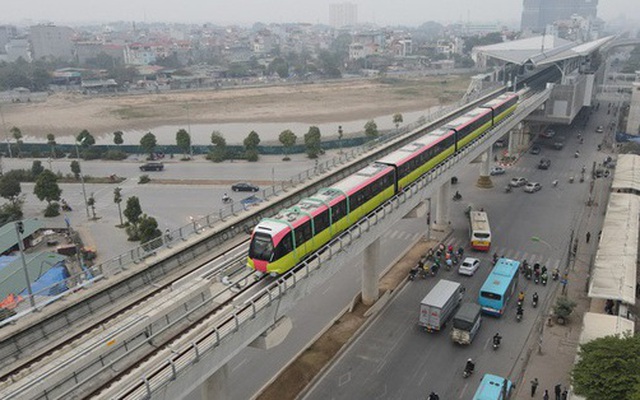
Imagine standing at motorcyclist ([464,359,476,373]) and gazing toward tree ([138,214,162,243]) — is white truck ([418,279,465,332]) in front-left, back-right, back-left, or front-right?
front-right

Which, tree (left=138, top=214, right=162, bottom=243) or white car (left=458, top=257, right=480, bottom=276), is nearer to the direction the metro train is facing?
the tree

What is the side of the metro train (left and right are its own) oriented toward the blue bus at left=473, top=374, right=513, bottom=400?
left

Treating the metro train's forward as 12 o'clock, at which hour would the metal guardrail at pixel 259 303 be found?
The metal guardrail is roughly at 11 o'clock from the metro train.

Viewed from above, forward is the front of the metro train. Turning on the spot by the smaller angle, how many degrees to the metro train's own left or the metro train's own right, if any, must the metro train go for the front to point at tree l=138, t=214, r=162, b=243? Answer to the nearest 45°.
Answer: approximately 90° to the metro train's own right

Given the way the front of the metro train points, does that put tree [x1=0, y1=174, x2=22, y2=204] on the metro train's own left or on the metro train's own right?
on the metro train's own right

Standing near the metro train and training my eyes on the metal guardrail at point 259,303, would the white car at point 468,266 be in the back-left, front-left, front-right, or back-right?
back-left
